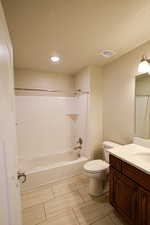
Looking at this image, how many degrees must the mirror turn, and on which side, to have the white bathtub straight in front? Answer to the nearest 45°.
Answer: approximately 45° to its right

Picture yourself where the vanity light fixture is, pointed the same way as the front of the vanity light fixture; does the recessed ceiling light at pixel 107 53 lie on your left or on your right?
on your right

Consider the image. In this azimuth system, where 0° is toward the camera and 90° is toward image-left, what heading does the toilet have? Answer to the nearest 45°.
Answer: approximately 45°

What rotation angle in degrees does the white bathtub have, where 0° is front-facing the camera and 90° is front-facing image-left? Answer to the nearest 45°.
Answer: approximately 315°

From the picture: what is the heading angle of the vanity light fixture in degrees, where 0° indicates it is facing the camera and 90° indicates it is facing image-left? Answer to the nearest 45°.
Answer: approximately 45°

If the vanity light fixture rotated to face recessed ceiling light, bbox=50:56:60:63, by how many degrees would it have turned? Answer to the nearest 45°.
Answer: approximately 45° to its right
